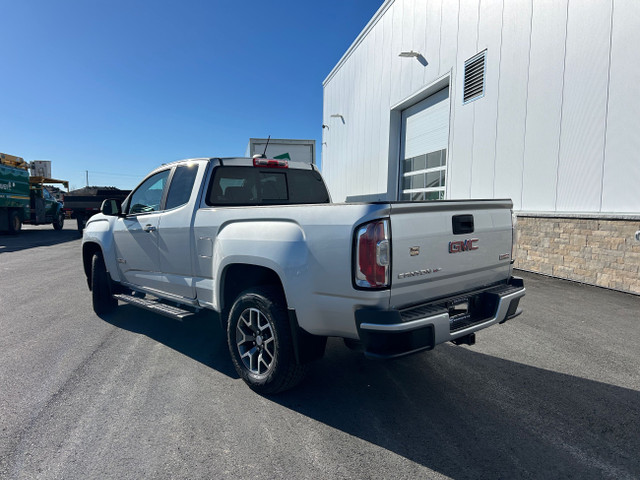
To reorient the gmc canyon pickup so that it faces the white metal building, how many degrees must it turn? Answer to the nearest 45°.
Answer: approximately 90° to its right

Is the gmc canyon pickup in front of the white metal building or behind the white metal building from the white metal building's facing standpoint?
in front

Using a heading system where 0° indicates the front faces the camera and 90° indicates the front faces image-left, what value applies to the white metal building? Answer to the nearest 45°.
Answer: approximately 45°

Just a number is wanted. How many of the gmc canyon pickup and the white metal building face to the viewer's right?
0

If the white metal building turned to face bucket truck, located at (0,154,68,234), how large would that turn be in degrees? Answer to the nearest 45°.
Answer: approximately 45° to its right

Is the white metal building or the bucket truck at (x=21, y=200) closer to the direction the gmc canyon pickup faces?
the bucket truck

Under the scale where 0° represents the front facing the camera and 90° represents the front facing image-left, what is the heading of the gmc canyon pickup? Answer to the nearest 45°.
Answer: approximately 135°

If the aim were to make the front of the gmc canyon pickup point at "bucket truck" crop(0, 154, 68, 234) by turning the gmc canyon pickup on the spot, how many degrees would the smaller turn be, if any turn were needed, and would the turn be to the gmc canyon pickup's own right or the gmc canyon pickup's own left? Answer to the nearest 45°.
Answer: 0° — it already faces it
